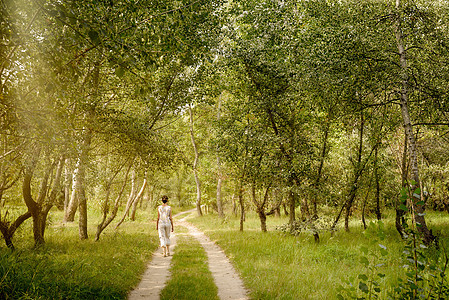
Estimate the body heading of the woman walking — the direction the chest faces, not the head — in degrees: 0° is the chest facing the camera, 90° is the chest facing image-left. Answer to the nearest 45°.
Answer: approximately 180°
